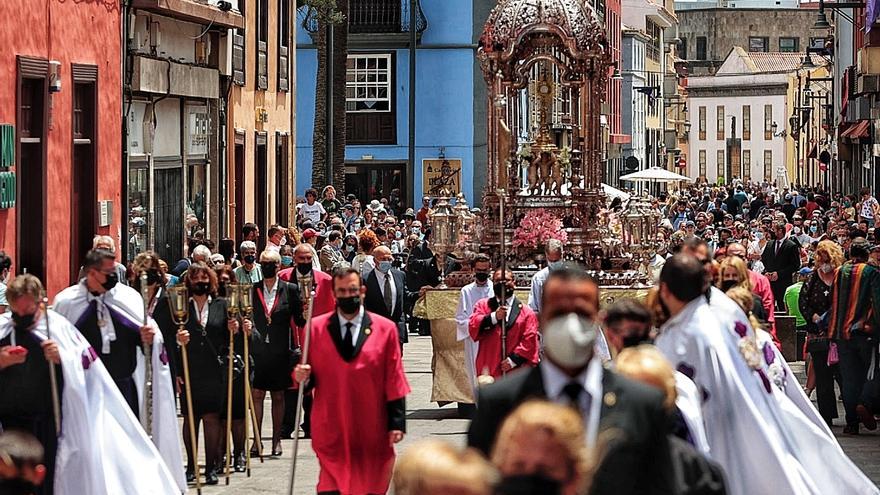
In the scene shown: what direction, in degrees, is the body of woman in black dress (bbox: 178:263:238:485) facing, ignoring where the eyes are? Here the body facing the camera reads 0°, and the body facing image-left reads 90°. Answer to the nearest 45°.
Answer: approximately 0°

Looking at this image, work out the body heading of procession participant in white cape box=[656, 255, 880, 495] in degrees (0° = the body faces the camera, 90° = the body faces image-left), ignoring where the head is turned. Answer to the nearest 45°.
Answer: approximately 135°

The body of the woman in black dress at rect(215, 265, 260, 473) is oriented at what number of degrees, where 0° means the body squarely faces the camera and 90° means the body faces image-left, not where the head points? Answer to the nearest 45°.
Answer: approximately 0°

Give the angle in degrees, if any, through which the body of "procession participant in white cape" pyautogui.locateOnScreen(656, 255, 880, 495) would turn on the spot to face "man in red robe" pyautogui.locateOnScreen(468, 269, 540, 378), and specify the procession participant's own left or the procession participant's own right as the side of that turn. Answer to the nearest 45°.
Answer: approximately 45° to the procession participant's own right

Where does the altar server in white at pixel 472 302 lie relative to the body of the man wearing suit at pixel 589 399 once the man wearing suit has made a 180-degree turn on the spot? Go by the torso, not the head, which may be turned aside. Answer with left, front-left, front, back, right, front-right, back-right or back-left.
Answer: front

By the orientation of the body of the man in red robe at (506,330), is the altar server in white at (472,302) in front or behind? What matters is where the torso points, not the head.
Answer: behind

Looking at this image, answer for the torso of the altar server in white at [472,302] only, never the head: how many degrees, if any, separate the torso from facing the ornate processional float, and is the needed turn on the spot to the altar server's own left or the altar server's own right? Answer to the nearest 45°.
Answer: approximately 180°
